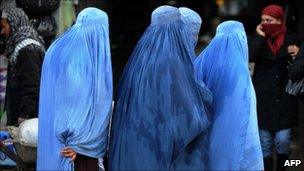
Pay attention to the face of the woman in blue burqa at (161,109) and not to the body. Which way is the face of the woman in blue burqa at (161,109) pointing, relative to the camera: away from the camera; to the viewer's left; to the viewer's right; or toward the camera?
away from the camera

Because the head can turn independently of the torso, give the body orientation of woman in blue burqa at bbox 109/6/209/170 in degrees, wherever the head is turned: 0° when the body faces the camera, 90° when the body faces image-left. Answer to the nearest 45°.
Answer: approximately 225°

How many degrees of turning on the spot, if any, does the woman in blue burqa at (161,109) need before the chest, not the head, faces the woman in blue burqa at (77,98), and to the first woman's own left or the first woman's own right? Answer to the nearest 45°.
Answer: approximately 135° to the first woman's own left

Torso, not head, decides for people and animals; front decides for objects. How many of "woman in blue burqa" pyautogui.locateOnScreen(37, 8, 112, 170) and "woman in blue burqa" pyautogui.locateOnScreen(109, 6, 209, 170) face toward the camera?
0
